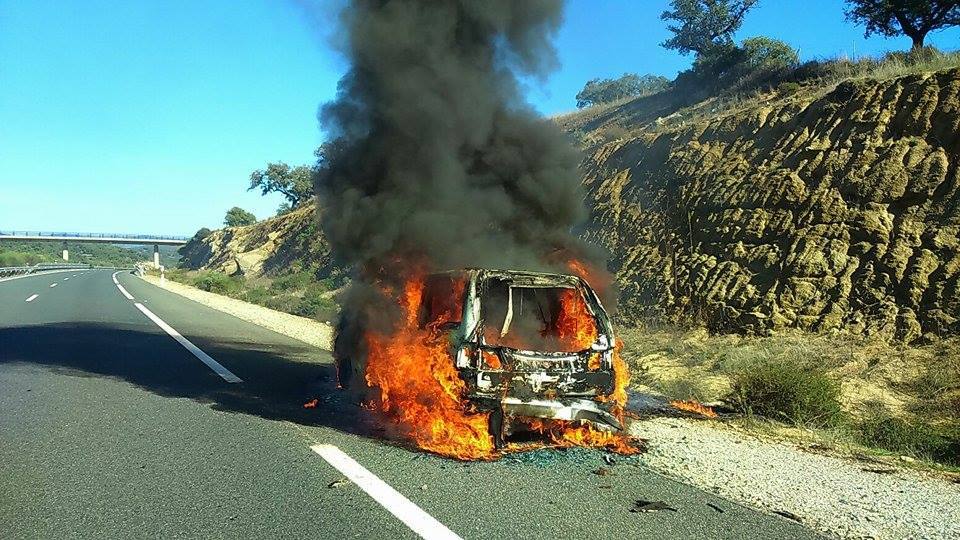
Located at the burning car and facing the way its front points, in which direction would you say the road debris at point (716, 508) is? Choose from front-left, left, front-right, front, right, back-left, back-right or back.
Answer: back

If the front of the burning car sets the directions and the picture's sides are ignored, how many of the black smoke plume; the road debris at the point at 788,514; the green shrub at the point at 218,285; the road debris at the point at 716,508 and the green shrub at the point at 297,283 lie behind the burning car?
2

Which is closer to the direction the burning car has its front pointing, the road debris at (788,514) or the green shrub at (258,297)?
the green shrub

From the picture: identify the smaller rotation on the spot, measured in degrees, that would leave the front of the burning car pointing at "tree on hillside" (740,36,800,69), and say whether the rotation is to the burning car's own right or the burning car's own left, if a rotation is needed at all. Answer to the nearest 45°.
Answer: approximately 90° to the burning car's own right

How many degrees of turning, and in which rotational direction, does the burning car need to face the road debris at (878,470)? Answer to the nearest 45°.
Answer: approximately 135° to its right

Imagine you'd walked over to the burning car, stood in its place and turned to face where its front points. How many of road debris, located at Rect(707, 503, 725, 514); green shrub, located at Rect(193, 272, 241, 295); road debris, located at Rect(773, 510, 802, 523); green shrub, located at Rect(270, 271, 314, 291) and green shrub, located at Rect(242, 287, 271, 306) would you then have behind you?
2

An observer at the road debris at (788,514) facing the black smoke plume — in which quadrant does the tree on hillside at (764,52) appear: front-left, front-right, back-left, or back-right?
front-right

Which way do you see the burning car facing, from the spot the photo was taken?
facing away from the viewer and to the left of the viewer

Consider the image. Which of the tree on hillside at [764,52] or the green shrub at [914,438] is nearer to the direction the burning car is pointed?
the tree on hillside

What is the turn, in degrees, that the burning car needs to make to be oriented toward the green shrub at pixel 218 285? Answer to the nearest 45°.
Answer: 0° — it already faces it

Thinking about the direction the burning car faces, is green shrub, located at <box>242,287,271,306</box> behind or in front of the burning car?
in front

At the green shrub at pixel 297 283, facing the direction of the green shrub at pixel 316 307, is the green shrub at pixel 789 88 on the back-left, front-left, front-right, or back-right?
front-left

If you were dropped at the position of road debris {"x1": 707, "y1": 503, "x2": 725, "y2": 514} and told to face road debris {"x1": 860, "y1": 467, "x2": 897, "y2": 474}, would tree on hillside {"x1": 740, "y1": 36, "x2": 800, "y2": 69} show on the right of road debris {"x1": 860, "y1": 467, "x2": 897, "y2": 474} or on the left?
left

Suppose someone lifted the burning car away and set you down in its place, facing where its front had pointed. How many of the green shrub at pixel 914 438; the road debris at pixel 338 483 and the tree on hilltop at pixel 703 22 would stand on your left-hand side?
1

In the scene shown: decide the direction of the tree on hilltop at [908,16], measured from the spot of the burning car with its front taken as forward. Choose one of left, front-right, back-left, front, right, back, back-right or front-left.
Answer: right

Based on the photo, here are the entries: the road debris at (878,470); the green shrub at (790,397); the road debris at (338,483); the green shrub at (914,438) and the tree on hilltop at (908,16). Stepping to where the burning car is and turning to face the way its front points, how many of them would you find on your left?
1

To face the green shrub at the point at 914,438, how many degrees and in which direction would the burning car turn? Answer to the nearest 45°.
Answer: approximately 135° to its right

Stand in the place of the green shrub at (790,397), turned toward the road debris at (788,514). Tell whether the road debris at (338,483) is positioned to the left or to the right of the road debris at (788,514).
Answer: right

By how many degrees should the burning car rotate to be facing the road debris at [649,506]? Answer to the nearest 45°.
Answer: approximately 180°
